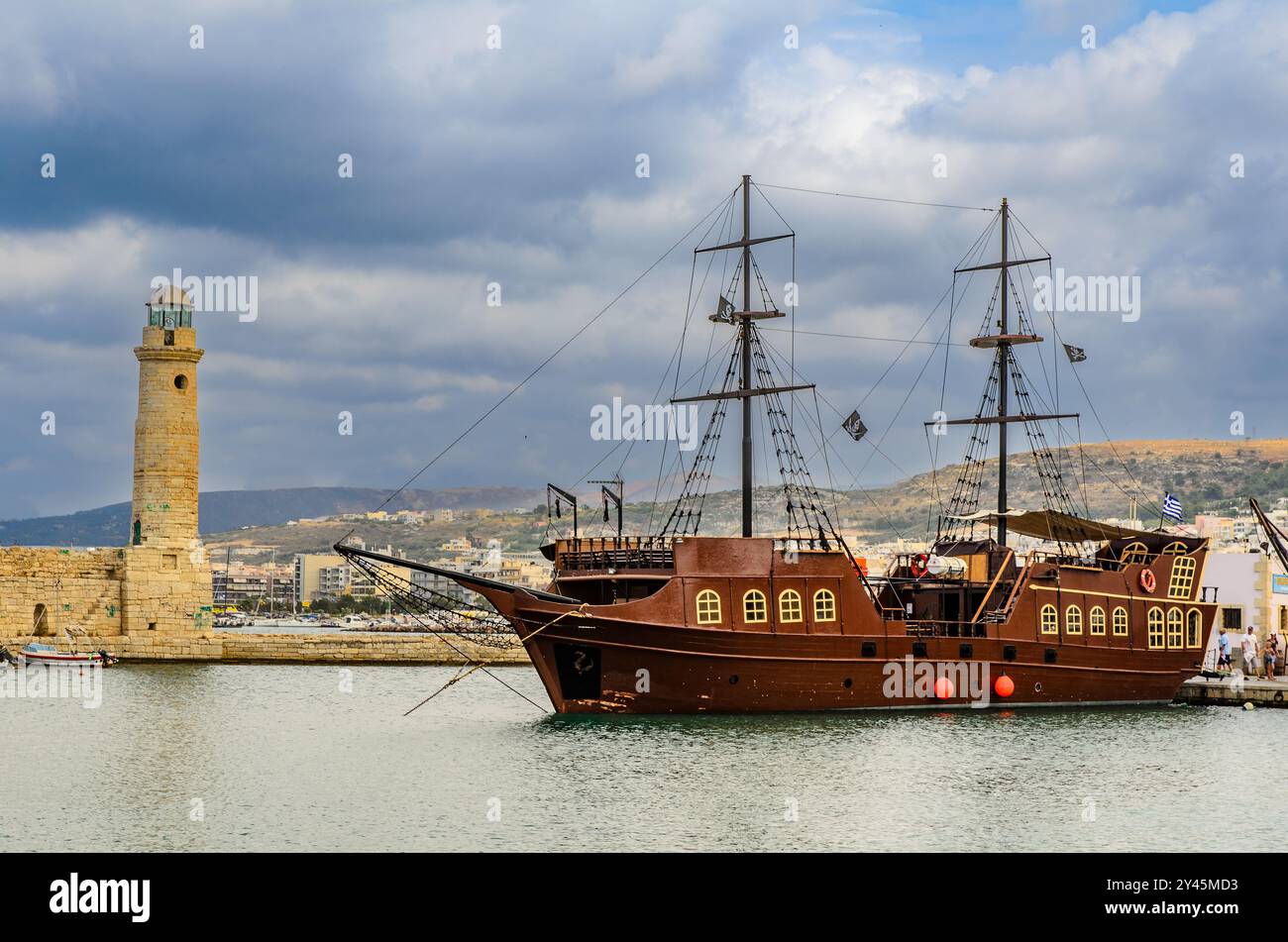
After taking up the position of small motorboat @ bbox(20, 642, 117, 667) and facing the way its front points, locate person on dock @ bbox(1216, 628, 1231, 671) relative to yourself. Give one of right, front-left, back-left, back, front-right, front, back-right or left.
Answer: back-left

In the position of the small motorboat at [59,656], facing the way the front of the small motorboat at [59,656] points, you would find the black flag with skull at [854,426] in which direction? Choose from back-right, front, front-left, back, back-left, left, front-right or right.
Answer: back-left

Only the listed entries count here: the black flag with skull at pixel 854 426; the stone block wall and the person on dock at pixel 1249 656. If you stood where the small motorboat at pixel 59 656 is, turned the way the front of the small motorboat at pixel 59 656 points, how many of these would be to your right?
1

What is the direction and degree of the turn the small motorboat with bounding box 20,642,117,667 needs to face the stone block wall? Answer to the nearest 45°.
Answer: approximately 90° to its right

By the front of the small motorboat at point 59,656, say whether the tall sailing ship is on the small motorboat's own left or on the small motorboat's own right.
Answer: on the small motorboat's own left

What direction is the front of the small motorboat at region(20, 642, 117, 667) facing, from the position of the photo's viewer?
facing to the left of the viewer

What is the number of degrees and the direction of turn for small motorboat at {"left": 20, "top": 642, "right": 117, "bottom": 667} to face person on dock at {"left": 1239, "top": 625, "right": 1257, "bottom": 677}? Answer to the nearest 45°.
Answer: approximately 135° to its left
